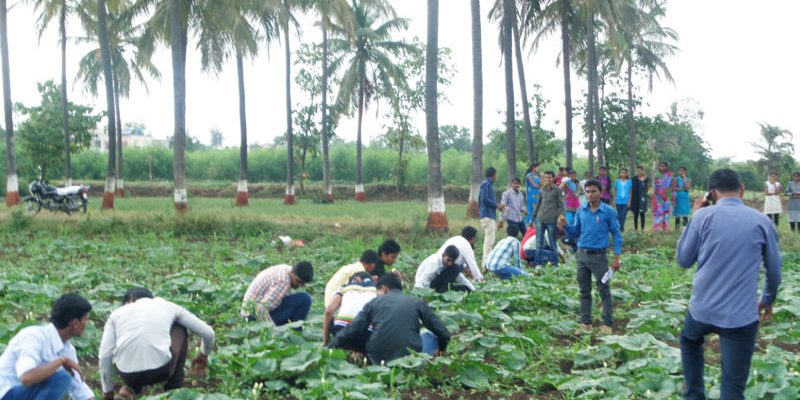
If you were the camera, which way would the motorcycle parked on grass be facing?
facing to the left of the viewer

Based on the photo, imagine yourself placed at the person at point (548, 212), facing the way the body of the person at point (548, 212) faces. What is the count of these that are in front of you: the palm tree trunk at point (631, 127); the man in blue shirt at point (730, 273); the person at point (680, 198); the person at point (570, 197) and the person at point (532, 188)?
1

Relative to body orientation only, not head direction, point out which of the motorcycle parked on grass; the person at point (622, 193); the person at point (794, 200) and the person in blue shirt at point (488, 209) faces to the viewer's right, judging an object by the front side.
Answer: the person in blue shirt at point (488, 209)

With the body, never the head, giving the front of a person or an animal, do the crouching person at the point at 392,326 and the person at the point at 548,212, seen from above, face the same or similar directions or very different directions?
very different directions

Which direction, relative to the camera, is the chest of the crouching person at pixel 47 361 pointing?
to the viewer's right

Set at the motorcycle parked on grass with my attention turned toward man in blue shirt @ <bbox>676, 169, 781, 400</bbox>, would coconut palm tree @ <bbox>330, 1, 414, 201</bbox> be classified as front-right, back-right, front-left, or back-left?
back-left

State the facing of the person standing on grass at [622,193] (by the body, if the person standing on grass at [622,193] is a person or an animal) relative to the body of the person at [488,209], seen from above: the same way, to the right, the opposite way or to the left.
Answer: to the right

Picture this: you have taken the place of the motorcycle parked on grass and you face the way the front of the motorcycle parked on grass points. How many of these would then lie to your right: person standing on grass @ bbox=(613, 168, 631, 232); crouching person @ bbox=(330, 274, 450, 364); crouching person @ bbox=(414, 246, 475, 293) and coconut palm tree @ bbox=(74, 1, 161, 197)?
1

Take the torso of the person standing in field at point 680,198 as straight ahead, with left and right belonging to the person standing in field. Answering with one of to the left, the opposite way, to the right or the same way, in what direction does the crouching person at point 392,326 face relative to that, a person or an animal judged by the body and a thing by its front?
the opposite way

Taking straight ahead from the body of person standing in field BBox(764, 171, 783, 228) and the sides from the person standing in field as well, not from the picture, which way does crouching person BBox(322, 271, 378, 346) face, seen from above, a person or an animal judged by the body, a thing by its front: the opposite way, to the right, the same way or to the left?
the opposite way

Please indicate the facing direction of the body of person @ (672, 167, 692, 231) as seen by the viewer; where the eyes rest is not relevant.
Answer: toward the camera

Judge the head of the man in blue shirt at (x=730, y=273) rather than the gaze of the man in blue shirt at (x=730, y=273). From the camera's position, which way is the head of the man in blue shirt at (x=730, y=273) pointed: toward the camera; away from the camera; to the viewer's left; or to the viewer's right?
away from the camera

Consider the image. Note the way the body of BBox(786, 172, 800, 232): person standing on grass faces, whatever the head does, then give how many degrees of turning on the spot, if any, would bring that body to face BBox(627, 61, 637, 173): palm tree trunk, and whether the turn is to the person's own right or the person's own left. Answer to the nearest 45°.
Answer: approximately 135° to the person's own right

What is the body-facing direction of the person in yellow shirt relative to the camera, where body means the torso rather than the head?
to the viewer's right

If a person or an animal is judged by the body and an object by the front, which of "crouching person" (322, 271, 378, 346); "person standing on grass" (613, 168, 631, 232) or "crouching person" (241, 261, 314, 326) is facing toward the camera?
the person standing on grass

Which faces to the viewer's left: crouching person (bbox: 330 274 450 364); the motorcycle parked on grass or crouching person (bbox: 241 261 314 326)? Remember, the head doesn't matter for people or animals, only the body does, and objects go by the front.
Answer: the motorcycle parked on grass

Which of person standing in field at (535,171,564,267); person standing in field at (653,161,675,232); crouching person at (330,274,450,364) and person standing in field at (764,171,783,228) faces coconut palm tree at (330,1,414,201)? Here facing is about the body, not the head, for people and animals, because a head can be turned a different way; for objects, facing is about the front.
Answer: the crouching person

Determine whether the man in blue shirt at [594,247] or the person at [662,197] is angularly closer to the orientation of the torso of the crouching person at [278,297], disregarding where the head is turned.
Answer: the man in blue shirt
